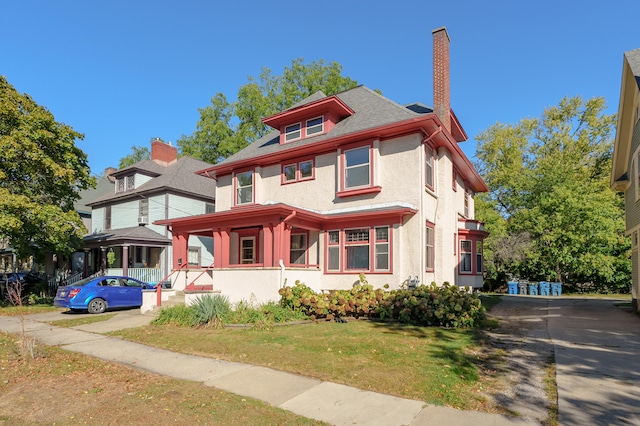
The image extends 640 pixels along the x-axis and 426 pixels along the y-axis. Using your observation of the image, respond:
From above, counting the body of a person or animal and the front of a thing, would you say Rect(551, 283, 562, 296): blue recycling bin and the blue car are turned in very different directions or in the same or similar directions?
very different directions

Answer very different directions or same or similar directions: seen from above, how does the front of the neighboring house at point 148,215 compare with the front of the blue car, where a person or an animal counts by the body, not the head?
very different directions

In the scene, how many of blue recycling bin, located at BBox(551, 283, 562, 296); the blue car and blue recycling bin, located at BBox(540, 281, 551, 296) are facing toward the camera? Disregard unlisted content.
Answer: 2

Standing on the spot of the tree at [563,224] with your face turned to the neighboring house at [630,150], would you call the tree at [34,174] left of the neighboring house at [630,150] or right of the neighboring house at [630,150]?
right

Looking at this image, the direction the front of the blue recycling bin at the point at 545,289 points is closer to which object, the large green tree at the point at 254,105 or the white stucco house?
the white stucco house

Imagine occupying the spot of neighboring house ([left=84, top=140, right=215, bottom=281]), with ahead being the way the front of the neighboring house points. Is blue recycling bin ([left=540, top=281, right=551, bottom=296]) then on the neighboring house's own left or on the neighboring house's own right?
on the neighboring house's own left
